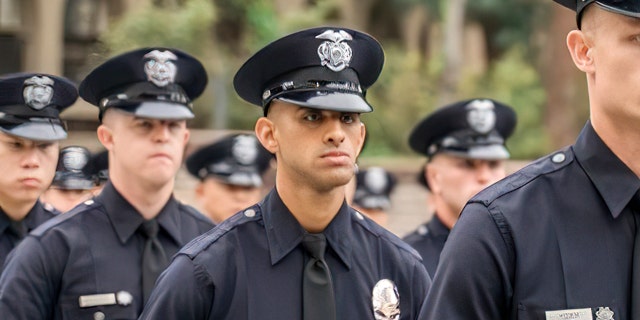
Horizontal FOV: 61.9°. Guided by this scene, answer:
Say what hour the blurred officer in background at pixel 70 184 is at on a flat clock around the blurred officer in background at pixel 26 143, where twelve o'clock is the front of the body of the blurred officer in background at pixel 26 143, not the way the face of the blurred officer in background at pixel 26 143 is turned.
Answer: the blurred officer in background at pixel 70 184 is roughly at 8 o'clock from the blurred officer in background at pixel 26 143.

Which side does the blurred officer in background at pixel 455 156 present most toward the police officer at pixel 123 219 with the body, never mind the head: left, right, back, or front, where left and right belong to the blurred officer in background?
right

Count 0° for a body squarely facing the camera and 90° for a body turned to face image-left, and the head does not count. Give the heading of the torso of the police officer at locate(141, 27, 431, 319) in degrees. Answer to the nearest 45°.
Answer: approximately 315°

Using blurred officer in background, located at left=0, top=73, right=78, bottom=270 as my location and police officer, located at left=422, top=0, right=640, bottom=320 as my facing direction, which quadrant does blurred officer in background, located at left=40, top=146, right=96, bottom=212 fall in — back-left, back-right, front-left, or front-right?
back-left

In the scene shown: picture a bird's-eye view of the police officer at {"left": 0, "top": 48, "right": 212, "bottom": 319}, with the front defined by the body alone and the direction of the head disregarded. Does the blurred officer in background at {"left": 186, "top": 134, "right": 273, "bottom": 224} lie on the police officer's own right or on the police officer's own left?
on the police officer's own left
